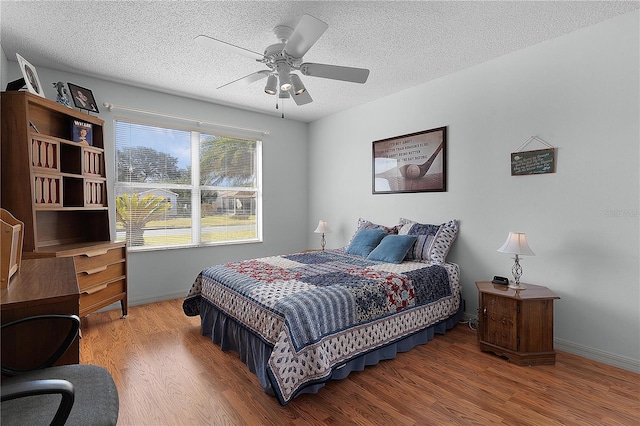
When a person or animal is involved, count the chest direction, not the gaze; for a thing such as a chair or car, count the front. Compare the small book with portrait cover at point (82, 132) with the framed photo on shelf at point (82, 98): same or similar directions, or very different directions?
same or similar directions

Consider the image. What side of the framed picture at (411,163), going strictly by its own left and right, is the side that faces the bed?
front

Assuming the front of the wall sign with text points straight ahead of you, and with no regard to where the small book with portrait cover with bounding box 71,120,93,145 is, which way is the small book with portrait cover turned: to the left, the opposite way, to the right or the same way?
the opposite way

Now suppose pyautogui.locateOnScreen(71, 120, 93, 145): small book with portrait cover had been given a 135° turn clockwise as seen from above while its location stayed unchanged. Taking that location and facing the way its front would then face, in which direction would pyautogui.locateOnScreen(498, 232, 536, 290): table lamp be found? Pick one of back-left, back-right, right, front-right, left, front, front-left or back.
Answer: back-left

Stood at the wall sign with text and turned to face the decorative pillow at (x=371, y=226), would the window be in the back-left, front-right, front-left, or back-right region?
front-left

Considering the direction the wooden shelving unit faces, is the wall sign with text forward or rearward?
forward

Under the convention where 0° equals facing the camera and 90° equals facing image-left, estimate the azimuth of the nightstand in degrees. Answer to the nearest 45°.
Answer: approximately 45°

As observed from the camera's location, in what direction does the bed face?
facing the viewer and to the left of the viewer

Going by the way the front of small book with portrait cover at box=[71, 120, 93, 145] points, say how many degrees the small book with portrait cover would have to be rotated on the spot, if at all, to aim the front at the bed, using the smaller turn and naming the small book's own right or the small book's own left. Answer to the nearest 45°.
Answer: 0° — it already faces it

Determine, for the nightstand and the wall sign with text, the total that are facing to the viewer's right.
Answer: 0

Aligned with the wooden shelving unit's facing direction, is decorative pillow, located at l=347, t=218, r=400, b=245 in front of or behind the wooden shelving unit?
in front

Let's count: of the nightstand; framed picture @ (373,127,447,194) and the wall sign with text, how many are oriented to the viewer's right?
0

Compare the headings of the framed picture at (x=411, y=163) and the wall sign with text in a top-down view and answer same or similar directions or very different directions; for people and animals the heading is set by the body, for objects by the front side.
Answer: same or similar directions
